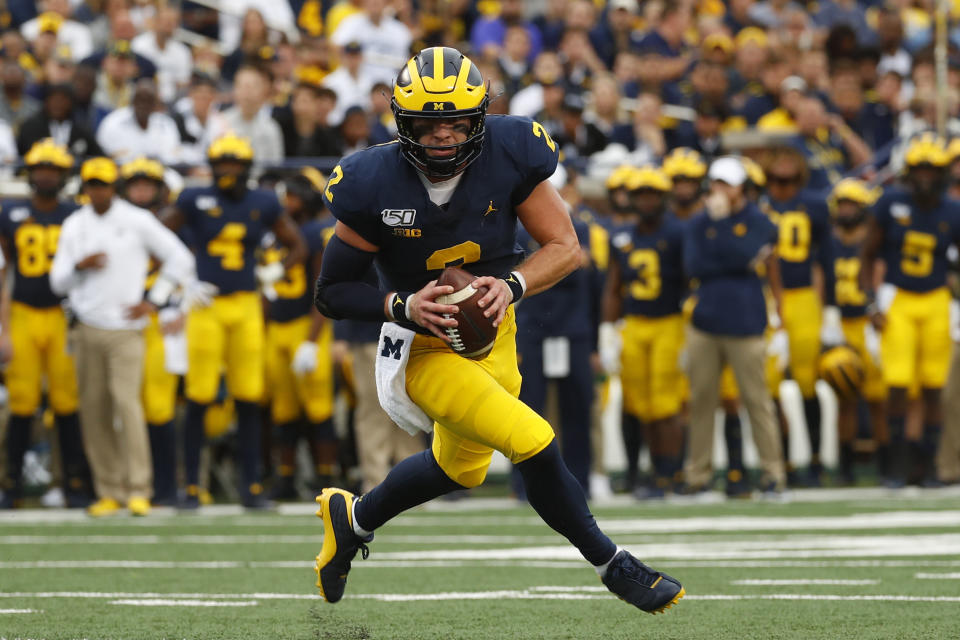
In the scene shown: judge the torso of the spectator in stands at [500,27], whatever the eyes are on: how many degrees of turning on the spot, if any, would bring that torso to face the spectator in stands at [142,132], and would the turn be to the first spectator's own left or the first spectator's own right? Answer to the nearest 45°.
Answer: approximately 45° to the first spectator's own right

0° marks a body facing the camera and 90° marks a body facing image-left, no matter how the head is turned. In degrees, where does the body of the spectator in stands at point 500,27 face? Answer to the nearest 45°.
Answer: approximately 0°

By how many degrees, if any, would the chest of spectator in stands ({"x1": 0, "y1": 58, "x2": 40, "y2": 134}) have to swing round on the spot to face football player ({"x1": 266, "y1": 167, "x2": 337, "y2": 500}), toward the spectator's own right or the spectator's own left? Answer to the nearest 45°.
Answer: approximately 45° to the spectator's own left

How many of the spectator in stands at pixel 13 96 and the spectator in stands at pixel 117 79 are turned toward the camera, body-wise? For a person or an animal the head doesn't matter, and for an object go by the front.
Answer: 2

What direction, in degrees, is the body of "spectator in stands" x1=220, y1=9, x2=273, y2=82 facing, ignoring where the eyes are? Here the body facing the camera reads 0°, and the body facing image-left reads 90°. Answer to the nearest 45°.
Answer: approximately 0°
